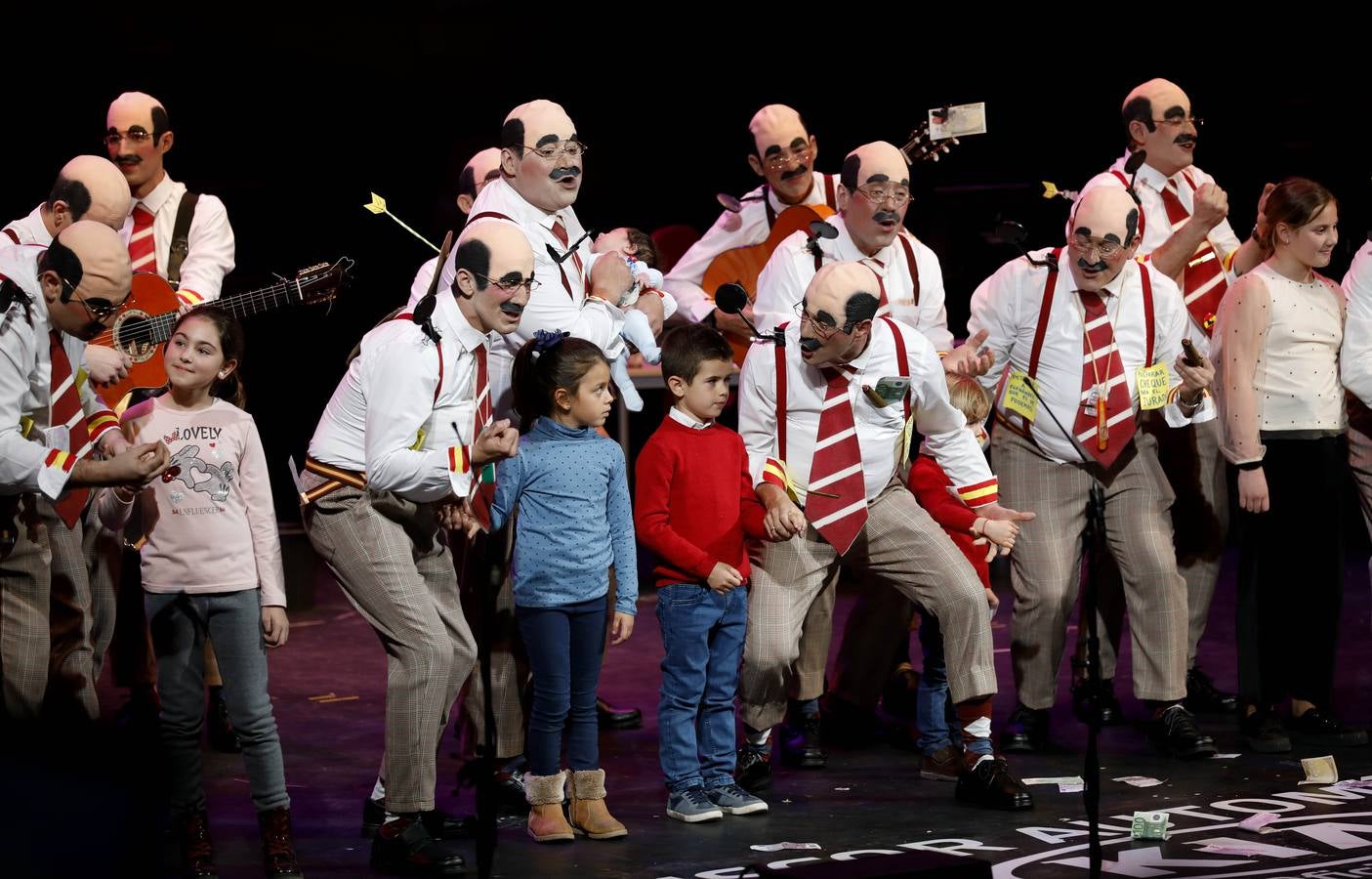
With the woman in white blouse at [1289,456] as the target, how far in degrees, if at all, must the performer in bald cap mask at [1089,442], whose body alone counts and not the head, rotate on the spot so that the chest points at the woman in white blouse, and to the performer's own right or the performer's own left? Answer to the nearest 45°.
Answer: approximately 90° to the performer's own left

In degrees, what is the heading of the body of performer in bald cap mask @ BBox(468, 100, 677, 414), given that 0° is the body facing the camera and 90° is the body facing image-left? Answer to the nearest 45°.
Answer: approximately 315°

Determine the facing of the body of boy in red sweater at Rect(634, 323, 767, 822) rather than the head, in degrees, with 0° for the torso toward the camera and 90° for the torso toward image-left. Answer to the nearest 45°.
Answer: approximately 315°

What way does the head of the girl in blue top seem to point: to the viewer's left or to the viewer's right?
to the viewer's right

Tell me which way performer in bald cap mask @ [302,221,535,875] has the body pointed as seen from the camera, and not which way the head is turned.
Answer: to the viewer's right

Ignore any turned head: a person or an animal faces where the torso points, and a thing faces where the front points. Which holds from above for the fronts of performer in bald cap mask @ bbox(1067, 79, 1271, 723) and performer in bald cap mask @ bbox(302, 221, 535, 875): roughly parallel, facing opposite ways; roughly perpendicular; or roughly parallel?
roughly perpendicular

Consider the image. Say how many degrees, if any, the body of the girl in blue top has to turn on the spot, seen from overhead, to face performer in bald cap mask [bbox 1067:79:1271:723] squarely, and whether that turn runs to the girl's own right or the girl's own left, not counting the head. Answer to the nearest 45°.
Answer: approximately 90° to the girl's own left

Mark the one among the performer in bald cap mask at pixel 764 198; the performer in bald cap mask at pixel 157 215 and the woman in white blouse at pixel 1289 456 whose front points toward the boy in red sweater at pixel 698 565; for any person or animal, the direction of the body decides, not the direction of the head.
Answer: the performer in bald cap mask at pixel 764 198

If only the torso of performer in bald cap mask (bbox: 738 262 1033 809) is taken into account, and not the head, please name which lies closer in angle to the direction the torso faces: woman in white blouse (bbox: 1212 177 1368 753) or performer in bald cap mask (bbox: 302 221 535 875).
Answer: the performer in bald cap mask

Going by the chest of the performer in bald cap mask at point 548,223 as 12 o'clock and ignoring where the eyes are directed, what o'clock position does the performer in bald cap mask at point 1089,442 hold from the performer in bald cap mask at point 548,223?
the performer in bald cap mask at point 1089,442 is roughly at 10 o'clock from the performer in bald cap mask at point 548,223.
